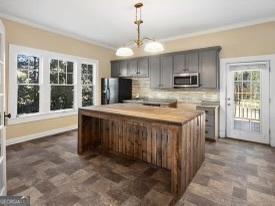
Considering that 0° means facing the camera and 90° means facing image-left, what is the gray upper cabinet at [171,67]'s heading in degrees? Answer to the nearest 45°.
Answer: approximately 45°

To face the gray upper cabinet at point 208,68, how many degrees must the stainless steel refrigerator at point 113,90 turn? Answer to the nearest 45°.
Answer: approximately 90° to its left

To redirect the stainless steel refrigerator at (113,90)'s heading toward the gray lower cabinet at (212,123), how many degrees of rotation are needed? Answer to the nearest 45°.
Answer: approximately 90° to its left

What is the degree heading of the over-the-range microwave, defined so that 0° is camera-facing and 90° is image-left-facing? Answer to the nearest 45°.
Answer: approximately 0°

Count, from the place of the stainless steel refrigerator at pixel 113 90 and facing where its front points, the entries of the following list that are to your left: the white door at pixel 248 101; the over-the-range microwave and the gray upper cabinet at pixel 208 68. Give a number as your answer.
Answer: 3

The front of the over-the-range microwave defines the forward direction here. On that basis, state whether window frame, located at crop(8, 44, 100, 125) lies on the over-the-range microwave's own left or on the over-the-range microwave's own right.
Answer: on the over-the-range microwave's own right

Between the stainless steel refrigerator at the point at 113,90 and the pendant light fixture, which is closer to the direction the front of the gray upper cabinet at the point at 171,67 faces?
the pendant light fixture
